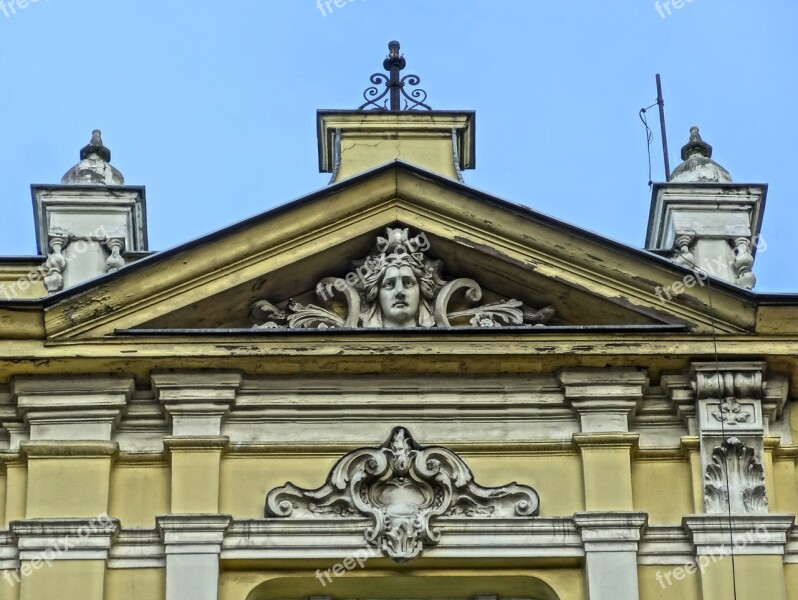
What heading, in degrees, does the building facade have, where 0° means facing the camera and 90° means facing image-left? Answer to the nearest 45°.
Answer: approximately 0°
